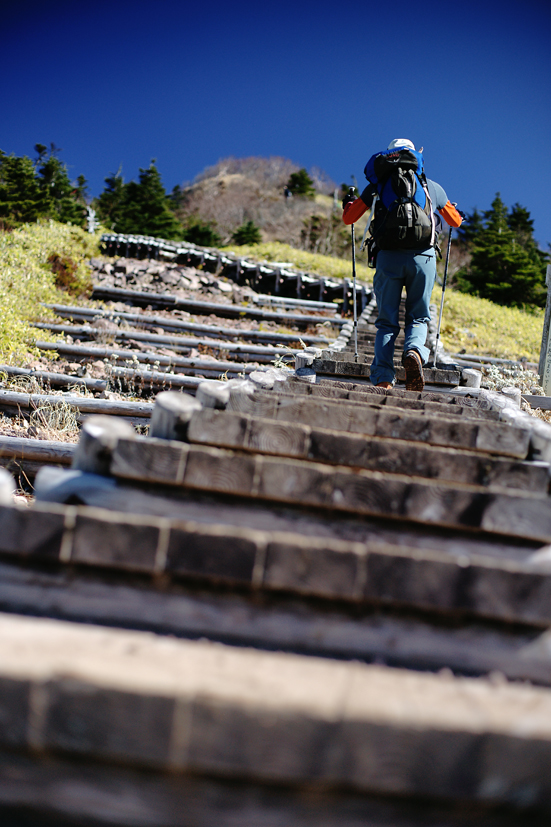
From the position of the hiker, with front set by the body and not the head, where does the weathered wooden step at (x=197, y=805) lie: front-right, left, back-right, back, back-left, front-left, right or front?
back

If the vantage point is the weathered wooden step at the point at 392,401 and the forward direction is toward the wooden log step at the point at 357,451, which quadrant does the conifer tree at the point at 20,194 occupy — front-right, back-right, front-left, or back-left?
back-right

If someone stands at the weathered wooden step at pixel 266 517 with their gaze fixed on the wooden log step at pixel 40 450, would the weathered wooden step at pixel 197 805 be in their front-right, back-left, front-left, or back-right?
back-left

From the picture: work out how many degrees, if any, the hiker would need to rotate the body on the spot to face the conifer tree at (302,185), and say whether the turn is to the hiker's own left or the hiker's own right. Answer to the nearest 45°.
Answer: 0° — they already face it

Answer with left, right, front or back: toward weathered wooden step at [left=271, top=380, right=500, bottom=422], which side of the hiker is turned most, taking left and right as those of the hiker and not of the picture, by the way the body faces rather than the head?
back

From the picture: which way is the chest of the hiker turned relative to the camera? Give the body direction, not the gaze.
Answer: away from the camera
